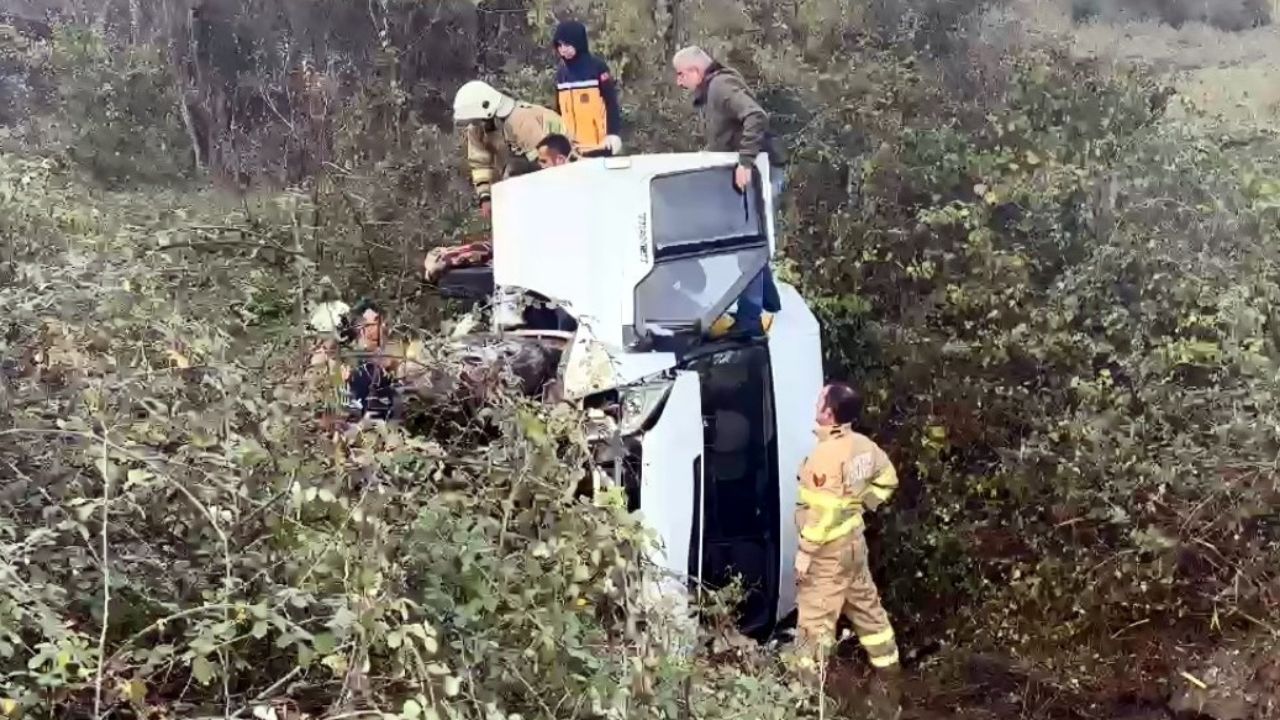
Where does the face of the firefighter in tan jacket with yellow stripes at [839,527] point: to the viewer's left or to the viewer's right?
to the viewer's left

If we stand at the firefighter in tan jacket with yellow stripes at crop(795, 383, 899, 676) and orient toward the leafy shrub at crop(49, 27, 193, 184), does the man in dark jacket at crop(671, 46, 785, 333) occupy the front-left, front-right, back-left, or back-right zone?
front-right

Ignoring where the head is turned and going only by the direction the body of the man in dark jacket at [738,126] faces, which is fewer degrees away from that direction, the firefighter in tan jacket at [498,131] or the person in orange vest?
the firefighter in tan jacket

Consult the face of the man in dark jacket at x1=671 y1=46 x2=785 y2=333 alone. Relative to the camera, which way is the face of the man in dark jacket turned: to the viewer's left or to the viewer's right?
to the viewer's left

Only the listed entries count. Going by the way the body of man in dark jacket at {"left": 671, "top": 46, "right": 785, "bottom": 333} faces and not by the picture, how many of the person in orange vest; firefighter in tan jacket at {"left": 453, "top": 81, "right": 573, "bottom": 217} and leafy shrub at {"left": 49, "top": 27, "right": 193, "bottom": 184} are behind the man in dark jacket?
0

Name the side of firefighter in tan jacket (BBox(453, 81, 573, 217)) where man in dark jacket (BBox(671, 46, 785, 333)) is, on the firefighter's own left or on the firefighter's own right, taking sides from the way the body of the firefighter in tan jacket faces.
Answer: on the firefighter's own left

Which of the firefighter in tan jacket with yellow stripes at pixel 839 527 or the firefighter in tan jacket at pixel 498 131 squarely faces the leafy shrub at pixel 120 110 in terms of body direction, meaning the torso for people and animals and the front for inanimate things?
the firefighter in tan jacket with yellow stripes at pixel 839 527

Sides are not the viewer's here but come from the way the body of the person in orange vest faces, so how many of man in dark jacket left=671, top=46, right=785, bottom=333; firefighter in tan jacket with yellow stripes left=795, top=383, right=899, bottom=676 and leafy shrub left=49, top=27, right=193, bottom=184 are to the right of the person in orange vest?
1

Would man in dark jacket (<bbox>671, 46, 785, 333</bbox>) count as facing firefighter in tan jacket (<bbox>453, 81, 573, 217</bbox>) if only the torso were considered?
yes

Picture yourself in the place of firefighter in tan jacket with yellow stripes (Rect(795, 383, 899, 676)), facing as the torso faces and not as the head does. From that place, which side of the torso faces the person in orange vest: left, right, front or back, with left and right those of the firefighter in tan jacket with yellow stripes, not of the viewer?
front

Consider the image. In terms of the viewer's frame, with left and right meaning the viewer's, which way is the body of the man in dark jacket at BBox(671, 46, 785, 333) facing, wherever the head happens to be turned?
facing to the left of the viewer

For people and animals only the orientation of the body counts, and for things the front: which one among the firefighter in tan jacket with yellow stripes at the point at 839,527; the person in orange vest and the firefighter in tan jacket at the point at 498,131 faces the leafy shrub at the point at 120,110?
the firefighter in tan jacket with yellow stripes at the point at 839,527
